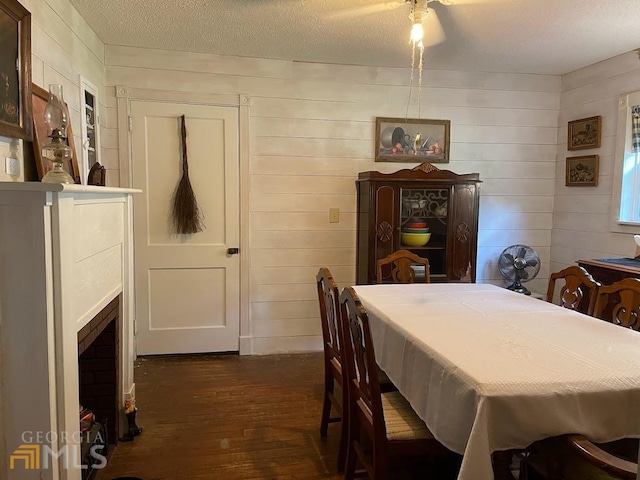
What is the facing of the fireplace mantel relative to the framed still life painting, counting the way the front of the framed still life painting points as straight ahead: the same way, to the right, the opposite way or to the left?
to the left

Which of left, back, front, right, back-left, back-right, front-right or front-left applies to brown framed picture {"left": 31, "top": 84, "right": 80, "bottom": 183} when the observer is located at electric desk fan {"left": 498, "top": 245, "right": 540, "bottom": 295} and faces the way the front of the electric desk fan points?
front-right

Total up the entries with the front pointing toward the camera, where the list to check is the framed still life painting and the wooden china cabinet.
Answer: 2

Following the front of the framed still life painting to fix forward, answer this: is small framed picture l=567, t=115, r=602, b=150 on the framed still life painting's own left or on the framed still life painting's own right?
on the framed still life painting's own left

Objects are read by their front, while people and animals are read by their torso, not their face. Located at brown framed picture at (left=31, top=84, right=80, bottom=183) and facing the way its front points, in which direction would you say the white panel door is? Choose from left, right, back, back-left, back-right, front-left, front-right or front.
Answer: left

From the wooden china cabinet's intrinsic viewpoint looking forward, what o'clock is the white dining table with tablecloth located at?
The white dining table with tablecloth is roughly at 12 o'clock from the wooden china cabinet.

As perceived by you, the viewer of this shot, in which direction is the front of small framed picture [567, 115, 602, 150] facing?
facing the viewer and to the left of the viewer

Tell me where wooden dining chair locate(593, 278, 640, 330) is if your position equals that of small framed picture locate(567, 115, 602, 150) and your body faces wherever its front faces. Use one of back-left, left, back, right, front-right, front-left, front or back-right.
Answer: front-left

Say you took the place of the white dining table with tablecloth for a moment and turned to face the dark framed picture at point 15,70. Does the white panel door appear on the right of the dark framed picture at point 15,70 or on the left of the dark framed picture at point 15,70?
right

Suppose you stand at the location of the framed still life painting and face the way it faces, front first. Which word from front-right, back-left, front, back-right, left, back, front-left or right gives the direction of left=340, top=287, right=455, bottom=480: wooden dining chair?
front

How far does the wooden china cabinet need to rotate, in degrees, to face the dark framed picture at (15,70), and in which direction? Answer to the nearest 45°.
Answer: approximately 45° to its right

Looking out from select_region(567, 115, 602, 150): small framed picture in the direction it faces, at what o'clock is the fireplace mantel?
The fireplace mantel is roughly at 11 o'clock from the small framed picture.

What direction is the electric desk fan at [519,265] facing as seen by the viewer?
toward the camera

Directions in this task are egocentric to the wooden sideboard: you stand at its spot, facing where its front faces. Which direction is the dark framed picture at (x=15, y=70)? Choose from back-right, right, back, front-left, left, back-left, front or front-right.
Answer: front

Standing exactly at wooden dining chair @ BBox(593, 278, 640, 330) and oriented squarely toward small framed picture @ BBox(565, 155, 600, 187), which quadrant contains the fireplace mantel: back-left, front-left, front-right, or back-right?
back-left

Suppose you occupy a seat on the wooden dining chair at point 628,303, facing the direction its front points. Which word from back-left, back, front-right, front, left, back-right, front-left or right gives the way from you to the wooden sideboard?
back-right

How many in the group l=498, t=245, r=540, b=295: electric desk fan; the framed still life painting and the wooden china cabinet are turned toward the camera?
3

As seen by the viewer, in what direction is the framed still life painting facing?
toward the camera

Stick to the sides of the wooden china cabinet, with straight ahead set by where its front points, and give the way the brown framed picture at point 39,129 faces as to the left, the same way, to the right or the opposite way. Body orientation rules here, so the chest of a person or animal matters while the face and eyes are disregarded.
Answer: to the left

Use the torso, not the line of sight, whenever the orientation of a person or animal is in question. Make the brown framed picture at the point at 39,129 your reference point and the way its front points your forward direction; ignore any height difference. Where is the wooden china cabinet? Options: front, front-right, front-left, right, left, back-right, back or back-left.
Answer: front-left
